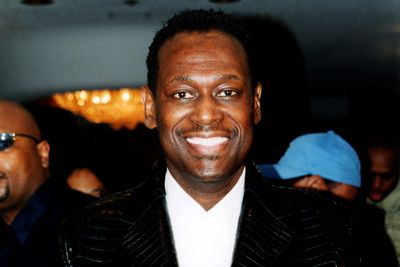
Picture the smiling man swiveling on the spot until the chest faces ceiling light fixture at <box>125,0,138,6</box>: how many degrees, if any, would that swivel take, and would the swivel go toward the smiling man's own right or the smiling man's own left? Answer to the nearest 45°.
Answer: approximately 180°

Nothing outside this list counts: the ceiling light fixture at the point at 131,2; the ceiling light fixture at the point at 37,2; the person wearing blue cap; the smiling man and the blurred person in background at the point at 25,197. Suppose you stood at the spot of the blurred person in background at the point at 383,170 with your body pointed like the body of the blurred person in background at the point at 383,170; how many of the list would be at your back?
0

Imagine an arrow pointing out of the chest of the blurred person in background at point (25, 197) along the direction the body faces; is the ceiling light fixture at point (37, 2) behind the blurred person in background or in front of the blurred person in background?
behind

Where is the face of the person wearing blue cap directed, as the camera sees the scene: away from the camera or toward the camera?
toward the camera

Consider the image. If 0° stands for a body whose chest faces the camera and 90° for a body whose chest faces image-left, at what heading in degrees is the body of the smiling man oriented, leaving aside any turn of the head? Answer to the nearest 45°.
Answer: approximately 0°

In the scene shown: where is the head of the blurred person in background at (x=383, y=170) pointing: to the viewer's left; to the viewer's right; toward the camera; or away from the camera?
toward the camera

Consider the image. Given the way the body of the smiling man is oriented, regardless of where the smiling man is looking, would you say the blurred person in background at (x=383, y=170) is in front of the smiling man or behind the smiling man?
behind

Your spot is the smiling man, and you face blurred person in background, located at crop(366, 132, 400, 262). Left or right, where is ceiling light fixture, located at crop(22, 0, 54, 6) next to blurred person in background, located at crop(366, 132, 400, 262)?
left

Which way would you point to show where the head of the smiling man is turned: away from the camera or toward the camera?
toward the camera

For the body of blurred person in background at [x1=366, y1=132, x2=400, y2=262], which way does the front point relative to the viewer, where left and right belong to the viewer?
facing the viewer and to the left of the viewer
